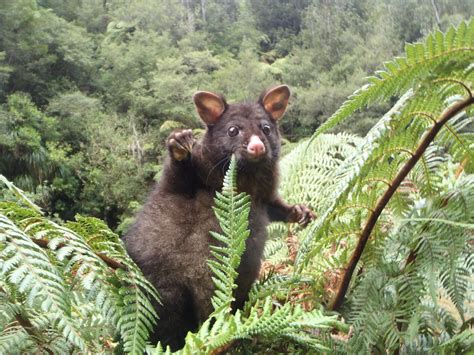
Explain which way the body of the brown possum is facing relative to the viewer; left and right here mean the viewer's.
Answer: facing the viewer and to the right of the viewer

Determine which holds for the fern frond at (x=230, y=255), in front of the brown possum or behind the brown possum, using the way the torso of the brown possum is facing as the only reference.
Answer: in front
